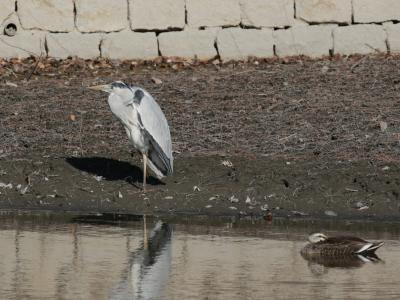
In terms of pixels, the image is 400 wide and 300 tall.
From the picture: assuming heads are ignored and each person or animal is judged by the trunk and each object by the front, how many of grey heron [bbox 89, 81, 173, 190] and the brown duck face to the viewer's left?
2

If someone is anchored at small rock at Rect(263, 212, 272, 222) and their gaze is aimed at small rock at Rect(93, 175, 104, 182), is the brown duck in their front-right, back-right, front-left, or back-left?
back-left

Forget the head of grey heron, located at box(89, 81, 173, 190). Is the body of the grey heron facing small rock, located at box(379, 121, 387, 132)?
no

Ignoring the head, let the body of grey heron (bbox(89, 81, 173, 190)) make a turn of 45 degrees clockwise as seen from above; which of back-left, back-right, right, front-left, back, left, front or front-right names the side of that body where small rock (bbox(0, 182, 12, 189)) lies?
front-left

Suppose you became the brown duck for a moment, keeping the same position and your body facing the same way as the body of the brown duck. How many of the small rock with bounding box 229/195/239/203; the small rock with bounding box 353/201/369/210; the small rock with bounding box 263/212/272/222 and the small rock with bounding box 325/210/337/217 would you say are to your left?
0

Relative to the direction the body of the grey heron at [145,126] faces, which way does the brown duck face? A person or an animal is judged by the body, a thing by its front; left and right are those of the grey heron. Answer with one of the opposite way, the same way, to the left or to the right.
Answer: the same way

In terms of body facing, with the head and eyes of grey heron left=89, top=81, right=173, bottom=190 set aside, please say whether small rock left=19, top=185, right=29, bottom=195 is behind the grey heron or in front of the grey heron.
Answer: in front

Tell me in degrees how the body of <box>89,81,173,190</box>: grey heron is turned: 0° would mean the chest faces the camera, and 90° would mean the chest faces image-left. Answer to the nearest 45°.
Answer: approximately 90°

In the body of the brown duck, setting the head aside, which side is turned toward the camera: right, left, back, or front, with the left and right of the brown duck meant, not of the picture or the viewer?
left

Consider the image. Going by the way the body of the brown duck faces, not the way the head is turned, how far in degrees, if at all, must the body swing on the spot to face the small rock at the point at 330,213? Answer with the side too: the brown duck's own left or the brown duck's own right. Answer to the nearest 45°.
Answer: approximately 90° to the brown duck's own right

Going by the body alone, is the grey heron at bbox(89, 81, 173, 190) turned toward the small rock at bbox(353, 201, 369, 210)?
no
